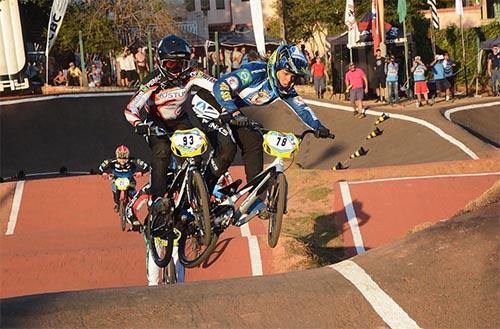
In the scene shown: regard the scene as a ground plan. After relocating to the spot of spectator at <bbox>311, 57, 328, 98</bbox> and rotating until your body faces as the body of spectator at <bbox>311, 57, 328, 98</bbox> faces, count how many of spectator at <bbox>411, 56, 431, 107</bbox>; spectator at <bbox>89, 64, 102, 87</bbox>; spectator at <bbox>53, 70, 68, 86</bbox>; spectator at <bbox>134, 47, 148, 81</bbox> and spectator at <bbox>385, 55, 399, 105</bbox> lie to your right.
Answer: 3

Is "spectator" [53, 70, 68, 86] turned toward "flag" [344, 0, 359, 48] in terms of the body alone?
no

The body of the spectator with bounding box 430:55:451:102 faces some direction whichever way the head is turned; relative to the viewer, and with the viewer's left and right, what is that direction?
facing the viewer and to the left of the viewer

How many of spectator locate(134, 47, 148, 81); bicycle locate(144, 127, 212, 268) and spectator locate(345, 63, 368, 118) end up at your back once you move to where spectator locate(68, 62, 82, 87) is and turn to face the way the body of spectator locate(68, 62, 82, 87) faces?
0

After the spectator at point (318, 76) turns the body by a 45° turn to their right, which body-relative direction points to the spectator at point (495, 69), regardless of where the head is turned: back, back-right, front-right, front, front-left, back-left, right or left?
back-left

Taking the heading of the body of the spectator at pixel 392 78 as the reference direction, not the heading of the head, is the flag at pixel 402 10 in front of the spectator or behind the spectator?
behind

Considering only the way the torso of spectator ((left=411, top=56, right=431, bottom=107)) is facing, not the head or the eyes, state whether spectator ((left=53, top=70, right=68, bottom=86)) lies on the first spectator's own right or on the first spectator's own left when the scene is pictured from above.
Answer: on the first spectator's own right

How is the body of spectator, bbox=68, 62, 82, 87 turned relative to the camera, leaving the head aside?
toward the camera

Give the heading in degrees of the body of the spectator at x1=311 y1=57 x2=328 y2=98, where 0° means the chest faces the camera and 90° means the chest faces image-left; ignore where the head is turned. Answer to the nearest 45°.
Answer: approximately 0°

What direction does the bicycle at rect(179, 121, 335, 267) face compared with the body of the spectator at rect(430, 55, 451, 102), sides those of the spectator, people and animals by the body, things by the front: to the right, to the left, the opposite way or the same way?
to the left

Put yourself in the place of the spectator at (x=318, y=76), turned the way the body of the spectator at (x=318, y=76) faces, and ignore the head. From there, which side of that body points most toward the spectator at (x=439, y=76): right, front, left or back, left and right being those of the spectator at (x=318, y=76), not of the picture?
left

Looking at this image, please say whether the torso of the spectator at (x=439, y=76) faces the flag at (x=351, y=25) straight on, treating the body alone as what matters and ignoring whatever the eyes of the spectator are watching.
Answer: no

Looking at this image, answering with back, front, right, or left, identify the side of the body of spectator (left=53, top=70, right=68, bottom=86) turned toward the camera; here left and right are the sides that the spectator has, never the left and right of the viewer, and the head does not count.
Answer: front

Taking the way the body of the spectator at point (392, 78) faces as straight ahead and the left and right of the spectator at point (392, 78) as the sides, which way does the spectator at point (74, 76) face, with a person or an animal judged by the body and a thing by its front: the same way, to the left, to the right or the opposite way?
the same way

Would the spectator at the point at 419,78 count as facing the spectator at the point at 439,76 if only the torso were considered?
no

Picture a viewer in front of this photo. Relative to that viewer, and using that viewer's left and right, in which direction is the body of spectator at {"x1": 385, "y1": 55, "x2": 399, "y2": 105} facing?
facing the viewer

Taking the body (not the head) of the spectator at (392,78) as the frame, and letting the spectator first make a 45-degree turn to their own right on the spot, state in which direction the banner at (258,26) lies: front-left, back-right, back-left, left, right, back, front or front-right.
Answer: front-right

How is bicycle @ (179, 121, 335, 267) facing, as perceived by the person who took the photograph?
facing the viewer and to the right of the viewer

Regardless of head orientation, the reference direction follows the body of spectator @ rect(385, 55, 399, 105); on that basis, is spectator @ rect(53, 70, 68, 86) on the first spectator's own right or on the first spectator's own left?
on the first spectator's own right

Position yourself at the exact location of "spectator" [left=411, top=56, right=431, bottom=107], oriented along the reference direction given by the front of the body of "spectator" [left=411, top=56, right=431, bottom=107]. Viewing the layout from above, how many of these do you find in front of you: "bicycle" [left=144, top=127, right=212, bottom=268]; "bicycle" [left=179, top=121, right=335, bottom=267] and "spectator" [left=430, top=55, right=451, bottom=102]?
2
